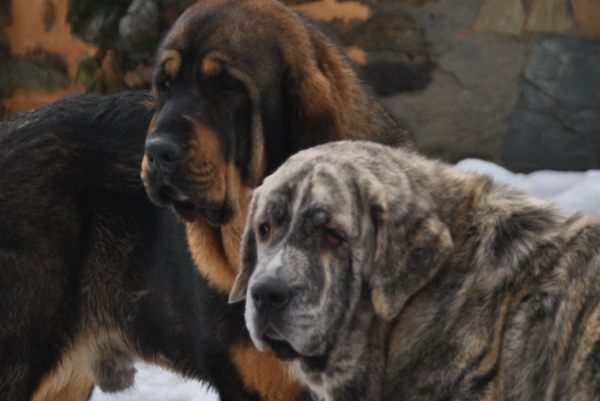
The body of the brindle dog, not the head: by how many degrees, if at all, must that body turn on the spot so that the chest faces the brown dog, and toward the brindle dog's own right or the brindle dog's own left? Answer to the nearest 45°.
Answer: approximately 90° to the brindle dog's own right

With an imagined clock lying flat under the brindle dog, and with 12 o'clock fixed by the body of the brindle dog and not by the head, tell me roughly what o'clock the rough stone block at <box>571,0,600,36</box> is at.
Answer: The rough stone block is roughly at 5 o'clock from the brindle dog.

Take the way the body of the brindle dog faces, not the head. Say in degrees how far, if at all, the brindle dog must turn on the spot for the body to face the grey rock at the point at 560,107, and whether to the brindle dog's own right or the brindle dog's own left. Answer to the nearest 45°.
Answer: approximately 135° to the brindle dog's own right

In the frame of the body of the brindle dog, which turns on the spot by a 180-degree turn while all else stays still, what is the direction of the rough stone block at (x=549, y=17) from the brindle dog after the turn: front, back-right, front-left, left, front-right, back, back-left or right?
front-left

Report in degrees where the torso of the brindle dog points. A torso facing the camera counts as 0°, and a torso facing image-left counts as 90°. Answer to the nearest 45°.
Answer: approximately 45°
